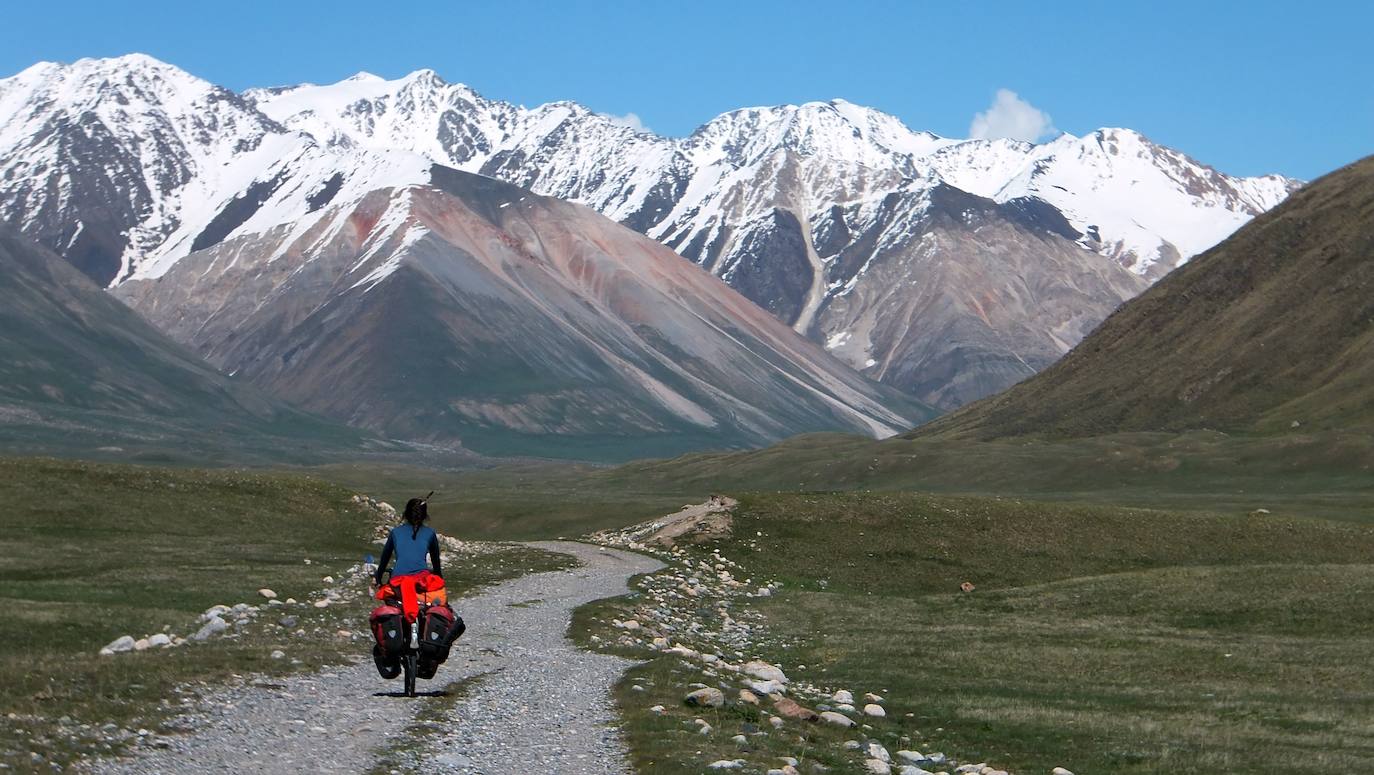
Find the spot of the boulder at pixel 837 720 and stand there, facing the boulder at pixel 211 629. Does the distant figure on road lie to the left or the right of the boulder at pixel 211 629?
left

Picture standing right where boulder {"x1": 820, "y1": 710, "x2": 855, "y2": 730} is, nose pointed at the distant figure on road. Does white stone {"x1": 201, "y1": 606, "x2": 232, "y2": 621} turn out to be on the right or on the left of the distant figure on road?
right

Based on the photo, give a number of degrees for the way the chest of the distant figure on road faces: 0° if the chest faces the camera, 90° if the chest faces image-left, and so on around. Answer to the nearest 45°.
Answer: approximately 180°

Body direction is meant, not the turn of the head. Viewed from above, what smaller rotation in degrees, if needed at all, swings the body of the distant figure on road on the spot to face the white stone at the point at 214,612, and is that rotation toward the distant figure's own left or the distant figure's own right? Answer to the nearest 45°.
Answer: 0° — they already face it

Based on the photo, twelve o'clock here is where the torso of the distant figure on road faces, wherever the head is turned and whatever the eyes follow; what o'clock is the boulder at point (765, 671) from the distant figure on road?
The boulder is roughly at 2 o'clock from the distant figure on road.

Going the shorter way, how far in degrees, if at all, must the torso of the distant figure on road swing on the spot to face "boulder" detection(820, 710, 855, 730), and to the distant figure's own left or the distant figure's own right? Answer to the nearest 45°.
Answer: approximately 90° to the distant figure's own right

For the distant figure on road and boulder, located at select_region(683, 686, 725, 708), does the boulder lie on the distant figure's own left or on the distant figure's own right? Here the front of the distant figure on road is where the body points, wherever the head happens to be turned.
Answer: on the distant figure's own right

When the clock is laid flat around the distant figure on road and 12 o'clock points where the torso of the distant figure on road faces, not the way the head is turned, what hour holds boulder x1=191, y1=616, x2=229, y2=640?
The boulder is roughly at 11 o'clock from the distant figure on road.

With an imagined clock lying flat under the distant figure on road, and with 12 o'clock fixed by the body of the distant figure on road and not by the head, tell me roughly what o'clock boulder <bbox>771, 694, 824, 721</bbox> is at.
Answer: The boulder is roughly at 3 o'clock from the distant figure on road.

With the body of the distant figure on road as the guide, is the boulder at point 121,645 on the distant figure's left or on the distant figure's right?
on the distant figure's left
